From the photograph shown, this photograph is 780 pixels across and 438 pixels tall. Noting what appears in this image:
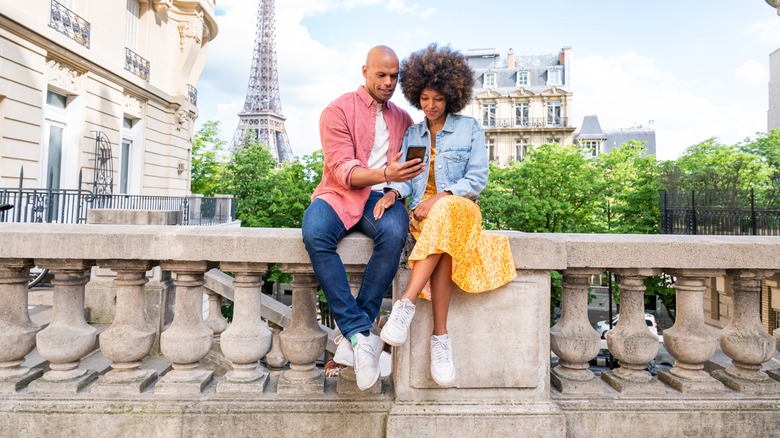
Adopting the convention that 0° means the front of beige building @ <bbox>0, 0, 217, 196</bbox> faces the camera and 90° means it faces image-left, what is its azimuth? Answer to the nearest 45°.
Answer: approximately 315°

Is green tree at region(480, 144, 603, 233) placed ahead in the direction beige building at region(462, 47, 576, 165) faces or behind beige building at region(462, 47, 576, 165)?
ahead

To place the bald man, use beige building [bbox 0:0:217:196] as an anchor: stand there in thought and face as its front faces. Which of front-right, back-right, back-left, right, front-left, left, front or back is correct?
front-right

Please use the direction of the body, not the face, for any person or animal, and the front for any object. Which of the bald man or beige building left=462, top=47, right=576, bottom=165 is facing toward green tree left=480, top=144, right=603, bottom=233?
the beige building

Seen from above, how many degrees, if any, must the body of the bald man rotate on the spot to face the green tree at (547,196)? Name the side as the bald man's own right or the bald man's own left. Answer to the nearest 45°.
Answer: approximately 90° to the bald man's own left

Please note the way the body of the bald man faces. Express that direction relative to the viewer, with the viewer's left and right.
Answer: facing the viewer and to the right of the viewer

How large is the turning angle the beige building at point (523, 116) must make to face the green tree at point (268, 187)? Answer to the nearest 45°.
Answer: approximately 45° to its right

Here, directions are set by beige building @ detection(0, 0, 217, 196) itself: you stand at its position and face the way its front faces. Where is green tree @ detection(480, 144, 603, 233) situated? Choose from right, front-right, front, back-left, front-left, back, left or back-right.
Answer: front-left

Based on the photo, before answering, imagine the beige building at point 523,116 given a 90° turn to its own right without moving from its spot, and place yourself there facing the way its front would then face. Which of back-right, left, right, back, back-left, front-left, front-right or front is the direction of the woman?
left

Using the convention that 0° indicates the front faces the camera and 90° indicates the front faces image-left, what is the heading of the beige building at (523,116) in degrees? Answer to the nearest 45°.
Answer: approximately 0°

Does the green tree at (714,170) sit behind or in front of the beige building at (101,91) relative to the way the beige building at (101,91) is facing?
in front

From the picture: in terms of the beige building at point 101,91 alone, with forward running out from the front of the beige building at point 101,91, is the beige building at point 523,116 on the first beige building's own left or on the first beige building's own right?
on the first beige building's own left

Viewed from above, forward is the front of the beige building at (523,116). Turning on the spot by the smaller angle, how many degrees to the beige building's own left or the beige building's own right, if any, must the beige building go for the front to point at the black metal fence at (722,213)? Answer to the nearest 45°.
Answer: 0° — it already faces it
